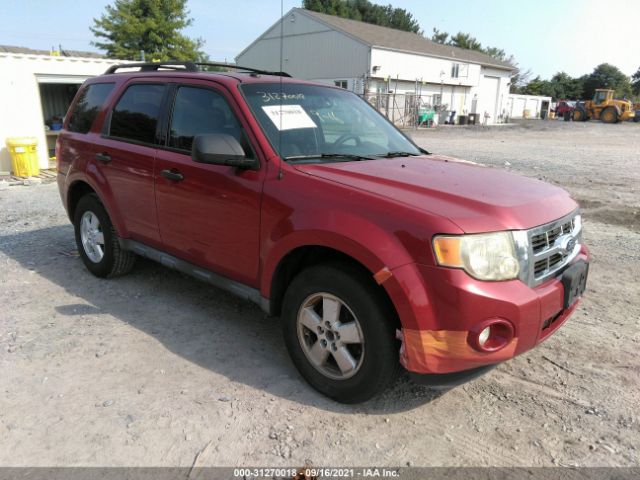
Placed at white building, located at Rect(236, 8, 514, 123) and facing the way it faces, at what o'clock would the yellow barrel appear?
The yellow barrel is roughly at 2 o'clock from the white building.

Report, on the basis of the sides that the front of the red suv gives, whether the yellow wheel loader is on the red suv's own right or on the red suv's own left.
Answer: on the red suv's own left

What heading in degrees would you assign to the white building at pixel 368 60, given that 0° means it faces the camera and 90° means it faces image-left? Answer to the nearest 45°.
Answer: approximately 315°

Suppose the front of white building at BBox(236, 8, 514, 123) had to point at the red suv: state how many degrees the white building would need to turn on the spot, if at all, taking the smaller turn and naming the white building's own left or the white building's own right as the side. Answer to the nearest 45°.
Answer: approximately 45° to the white building's own right

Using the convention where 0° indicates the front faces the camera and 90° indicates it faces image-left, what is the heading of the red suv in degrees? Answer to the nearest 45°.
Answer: approximately 315°

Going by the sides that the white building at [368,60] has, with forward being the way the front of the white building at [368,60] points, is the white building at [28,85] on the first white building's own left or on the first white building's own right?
on the first white building's own right

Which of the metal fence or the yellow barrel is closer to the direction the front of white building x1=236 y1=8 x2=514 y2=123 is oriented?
the metal fence

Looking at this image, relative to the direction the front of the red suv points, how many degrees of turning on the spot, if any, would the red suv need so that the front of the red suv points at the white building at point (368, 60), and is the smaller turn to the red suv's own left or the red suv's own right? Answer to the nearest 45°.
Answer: approximately 135° to the red suv's own left
